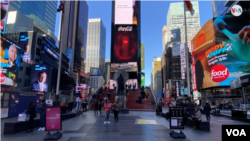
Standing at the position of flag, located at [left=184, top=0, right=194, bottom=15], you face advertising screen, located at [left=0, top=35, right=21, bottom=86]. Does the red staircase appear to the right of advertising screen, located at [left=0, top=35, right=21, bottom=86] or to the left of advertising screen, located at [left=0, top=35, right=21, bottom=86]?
right

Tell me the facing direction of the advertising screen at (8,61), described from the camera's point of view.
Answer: facing the viewer and to the right of the viewer

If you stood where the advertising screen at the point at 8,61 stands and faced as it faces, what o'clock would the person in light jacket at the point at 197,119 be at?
The person in light jacket is roughly at 1 o'clock from the advertising screen.

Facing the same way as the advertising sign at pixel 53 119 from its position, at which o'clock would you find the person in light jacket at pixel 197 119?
The person in light jacket is roughly at 9 o'clock from the advertising sign.

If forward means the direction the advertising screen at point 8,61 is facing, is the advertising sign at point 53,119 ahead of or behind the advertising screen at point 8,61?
ahead

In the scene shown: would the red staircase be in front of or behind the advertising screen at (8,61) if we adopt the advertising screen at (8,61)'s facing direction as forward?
in front

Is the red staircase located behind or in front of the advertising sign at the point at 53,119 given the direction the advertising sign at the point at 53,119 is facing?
behind

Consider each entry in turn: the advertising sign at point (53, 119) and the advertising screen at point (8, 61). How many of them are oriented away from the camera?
0

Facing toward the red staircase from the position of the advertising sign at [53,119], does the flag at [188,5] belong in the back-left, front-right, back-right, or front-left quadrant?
front-right

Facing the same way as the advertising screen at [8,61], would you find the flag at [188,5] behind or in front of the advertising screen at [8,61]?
in front

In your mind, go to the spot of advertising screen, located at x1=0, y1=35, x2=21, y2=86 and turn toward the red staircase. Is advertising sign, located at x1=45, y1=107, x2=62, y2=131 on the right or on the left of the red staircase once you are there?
right

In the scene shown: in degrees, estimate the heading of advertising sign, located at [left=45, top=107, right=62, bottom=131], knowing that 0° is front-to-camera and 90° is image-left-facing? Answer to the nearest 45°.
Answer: approximately 0°
